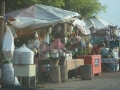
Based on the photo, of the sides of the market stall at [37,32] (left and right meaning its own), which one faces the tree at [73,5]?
back

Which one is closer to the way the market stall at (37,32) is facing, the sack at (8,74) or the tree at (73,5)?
the sack

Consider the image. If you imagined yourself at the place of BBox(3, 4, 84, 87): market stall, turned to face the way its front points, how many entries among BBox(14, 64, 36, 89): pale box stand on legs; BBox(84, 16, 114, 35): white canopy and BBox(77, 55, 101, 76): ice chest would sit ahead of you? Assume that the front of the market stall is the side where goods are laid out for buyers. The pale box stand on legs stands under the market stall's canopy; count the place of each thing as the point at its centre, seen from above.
1

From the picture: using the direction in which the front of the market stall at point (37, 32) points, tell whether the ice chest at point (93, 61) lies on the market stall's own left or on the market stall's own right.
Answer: on the market stall's own left

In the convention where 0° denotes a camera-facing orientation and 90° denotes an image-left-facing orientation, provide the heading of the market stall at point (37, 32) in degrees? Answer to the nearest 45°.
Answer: approximately 0°

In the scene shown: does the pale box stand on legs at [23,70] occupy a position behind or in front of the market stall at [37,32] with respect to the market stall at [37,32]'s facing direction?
in front
